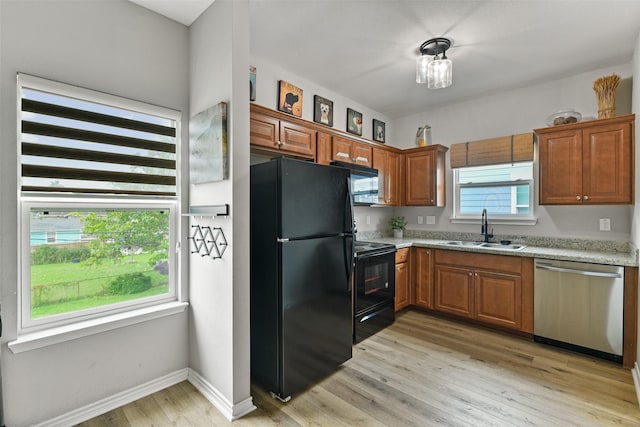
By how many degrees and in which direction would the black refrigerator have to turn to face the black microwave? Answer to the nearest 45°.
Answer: approximately 90° to its left

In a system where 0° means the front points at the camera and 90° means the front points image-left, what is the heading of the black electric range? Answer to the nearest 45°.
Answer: approximately 315°

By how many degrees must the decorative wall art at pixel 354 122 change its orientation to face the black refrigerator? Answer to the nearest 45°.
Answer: approximately 45° to its right

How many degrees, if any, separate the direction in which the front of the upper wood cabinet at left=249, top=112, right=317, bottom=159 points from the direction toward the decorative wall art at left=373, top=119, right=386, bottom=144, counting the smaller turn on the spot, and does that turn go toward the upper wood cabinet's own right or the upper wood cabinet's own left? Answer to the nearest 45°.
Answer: approximately 90° to the upper wood cabinet's own left

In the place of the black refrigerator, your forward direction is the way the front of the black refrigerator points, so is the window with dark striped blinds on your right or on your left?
on your right

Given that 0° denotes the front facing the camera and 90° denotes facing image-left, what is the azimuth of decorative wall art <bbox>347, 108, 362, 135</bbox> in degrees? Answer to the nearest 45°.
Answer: approximately 315°

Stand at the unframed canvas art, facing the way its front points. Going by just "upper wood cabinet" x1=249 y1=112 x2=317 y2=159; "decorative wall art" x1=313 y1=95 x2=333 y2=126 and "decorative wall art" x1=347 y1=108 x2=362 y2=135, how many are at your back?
3
